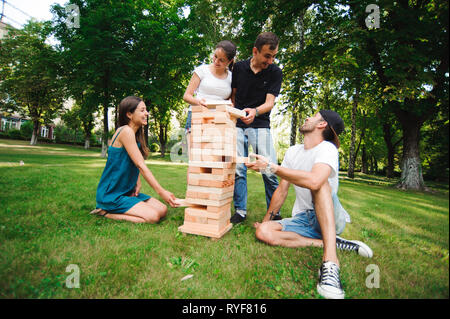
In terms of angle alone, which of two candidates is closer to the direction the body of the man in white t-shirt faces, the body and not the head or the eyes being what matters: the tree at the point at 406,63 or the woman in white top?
the woman in white top

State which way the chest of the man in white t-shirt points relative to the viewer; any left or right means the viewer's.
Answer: facing the viewer and to the left of the viewer

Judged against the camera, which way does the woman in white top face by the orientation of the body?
toward the camera

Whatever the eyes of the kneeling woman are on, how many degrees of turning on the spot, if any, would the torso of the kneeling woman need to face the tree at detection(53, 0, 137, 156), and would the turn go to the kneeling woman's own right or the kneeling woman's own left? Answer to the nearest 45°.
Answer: approximately 90° to the kneeling woman's own left

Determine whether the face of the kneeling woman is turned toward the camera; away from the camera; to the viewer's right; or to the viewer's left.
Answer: to the viewer's right

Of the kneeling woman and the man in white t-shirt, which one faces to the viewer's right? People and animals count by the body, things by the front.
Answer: the kneeling woman

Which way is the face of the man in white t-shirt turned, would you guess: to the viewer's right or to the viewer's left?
to the viewer's left

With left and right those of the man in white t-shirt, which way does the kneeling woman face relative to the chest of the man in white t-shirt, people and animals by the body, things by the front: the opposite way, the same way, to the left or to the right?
the opposite way

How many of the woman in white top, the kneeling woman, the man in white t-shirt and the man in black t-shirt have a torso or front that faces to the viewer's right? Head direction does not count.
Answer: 1

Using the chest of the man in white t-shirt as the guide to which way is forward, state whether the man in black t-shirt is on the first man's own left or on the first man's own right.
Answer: on the first man's own right

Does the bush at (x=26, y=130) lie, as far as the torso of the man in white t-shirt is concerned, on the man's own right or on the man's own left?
on the man's own right
